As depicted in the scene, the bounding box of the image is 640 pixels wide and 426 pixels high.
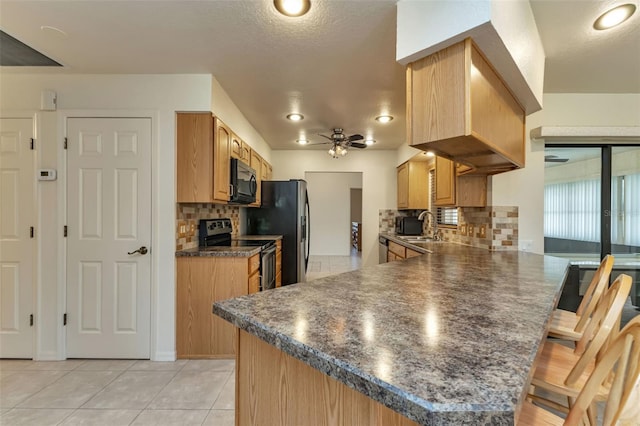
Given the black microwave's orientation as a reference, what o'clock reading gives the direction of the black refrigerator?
The black refrigerator is roughly at 10 o'clock from the black microwave.
